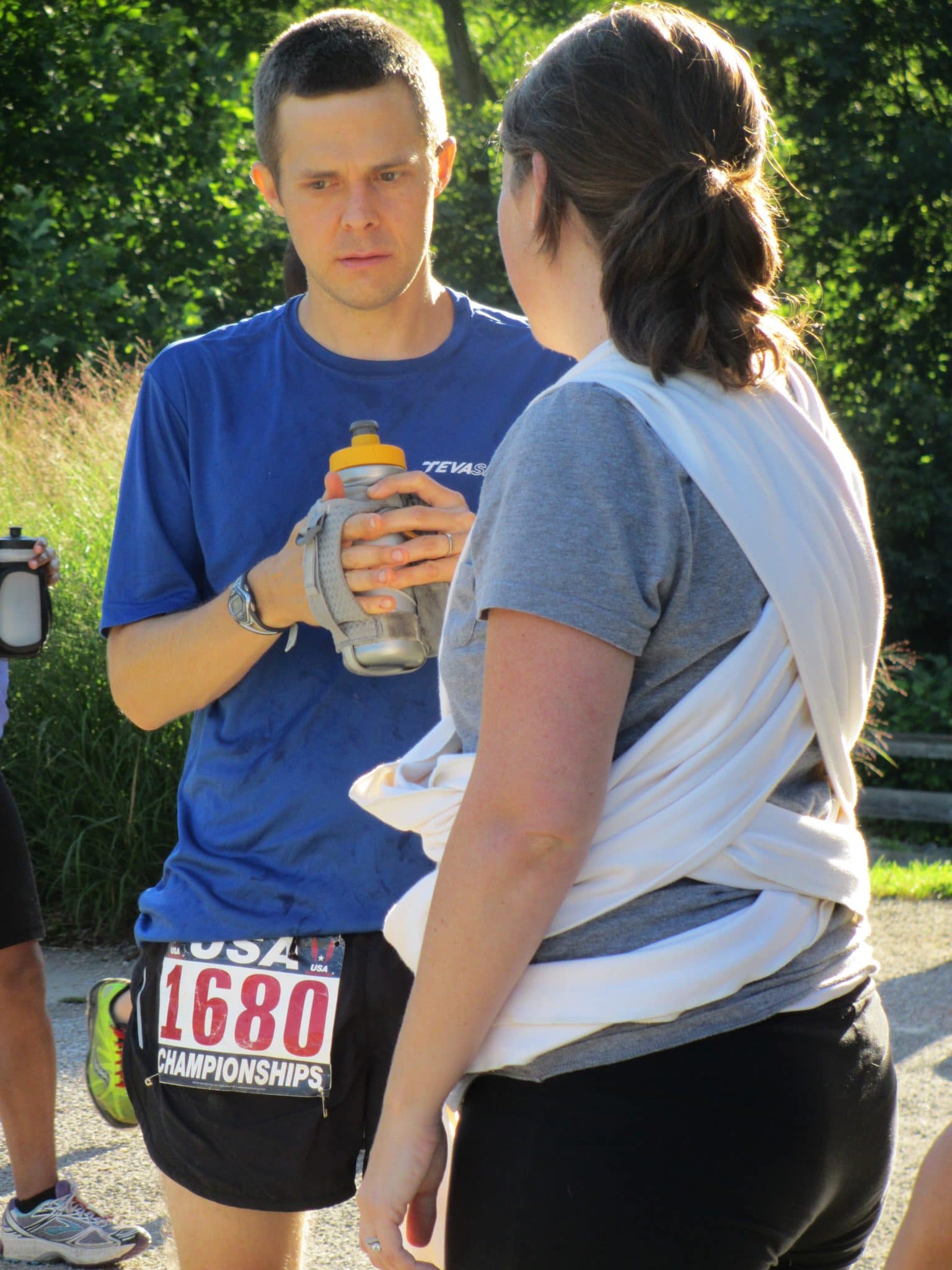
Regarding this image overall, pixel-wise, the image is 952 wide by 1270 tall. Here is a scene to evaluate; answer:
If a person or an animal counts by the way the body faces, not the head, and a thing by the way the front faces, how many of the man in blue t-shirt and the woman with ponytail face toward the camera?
1

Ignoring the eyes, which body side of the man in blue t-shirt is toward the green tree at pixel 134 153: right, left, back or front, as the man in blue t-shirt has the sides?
back

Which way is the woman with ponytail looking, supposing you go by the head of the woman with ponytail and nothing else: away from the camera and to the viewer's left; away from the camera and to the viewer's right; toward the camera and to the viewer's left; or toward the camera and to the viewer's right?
away from the camera and to the viewer's left

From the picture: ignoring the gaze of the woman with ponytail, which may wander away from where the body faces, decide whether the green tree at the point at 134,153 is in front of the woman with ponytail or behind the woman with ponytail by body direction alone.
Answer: in front

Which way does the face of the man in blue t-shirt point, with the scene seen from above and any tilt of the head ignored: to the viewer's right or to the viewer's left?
to the viewer's right

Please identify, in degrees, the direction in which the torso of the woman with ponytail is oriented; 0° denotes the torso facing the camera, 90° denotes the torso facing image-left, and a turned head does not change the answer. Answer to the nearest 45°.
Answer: approximately 135°

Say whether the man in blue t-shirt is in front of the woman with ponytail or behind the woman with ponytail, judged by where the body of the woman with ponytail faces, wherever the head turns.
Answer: in front

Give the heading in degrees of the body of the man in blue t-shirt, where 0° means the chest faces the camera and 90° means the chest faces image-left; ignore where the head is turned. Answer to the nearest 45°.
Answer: approximately 0°
